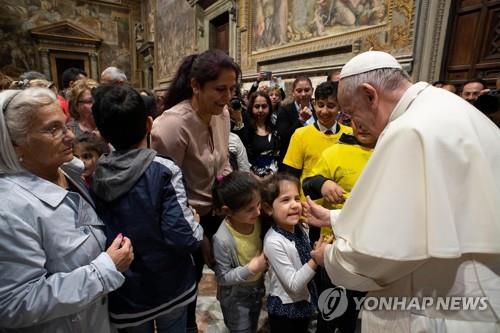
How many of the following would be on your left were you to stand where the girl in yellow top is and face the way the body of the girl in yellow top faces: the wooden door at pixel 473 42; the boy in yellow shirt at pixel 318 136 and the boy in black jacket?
2

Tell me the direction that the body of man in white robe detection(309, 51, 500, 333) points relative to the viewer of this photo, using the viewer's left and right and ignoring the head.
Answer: facing to the left of the viewer

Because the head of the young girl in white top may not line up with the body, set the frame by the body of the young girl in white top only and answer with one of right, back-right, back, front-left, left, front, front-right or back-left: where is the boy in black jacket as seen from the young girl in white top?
right

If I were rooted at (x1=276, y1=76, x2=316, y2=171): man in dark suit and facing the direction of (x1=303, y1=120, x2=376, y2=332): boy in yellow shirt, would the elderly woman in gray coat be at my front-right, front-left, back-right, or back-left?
front-right

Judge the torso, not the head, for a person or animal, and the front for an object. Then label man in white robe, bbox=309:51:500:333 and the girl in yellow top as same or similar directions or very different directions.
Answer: very different directions

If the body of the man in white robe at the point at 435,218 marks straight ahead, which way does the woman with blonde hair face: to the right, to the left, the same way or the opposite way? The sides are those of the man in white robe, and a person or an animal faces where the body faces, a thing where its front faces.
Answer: the opposite way

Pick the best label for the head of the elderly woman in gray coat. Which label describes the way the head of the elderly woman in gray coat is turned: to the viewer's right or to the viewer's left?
to the viewer's right

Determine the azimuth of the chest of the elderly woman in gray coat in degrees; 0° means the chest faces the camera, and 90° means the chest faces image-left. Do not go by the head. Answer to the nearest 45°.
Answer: approximately 270°

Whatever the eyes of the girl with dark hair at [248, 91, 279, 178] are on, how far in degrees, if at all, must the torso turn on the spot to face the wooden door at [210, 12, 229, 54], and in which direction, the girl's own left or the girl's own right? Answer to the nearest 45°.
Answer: approximately 180°

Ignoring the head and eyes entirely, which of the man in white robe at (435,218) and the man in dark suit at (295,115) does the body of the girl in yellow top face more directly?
the man in white robe

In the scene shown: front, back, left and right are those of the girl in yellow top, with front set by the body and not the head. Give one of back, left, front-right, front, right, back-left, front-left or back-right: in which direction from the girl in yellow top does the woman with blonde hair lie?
back

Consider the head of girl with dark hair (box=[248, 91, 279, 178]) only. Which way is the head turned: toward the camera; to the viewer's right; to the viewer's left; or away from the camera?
toward the camera

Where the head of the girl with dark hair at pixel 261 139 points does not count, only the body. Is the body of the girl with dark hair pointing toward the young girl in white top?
yes

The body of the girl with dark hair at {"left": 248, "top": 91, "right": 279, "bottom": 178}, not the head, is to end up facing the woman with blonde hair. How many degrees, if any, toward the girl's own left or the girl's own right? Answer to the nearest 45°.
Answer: approximately 45° to the girl's own right

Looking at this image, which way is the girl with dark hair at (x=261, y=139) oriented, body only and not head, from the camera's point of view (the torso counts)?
toward the camera

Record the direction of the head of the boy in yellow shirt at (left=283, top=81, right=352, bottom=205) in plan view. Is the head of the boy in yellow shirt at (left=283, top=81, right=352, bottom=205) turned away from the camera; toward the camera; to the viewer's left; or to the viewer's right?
toward the camera
